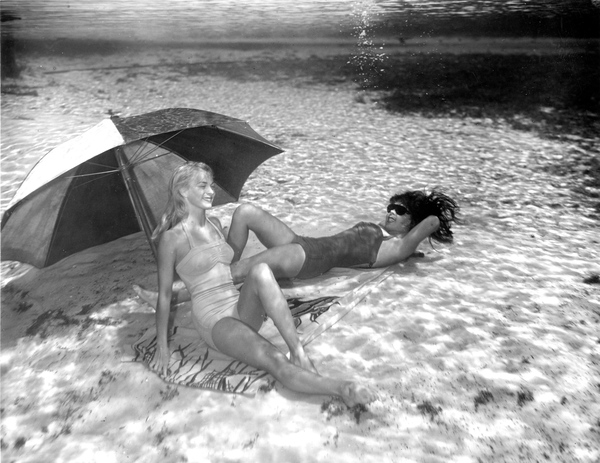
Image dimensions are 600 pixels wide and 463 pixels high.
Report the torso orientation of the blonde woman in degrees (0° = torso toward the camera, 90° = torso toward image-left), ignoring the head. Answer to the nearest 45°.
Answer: approximately 315°

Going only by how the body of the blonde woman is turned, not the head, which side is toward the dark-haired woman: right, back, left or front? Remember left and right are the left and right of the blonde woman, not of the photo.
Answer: left

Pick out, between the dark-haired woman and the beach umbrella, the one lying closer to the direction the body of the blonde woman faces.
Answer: the dark-haired woman

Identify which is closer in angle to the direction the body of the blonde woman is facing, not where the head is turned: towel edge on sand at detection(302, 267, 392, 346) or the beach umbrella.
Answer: the towel edge on sand

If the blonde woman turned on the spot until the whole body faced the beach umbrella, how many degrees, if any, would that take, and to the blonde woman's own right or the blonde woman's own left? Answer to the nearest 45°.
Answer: approximately 180°
